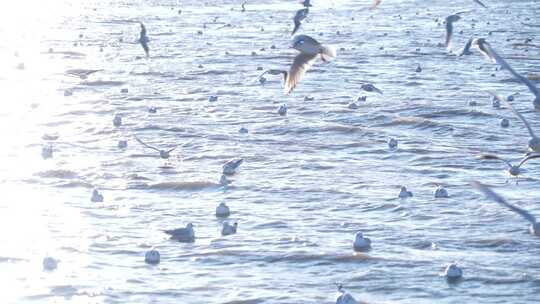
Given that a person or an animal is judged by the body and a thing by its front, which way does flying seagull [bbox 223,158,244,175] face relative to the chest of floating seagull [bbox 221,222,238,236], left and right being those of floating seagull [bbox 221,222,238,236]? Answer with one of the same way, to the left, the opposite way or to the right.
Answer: the same way
